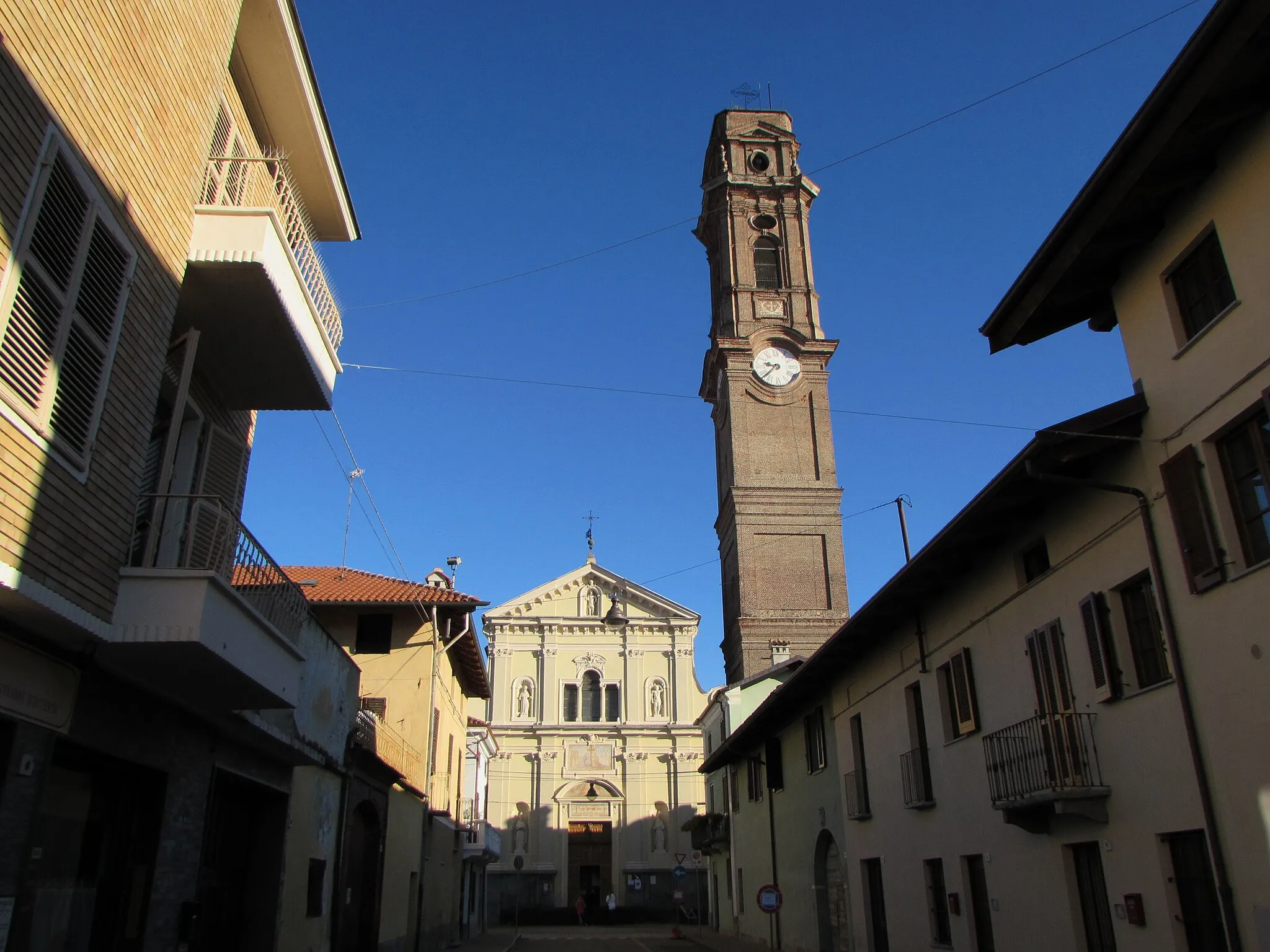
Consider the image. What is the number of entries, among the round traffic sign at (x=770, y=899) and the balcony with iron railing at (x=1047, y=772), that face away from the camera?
0

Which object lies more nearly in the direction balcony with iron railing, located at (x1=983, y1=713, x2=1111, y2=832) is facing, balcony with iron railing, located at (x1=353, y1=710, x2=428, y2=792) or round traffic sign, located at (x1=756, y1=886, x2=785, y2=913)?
the balcony with iron railing

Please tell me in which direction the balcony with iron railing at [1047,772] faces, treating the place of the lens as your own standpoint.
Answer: facing the viewer and to the left of the viewer

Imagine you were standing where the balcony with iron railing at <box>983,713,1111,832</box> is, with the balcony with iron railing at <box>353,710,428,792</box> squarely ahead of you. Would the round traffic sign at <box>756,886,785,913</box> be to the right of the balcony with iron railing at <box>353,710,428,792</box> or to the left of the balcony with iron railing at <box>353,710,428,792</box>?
right

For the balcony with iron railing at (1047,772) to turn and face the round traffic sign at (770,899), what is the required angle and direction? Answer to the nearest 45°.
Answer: approximately 90° to its right

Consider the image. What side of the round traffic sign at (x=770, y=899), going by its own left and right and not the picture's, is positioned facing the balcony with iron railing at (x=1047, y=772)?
front

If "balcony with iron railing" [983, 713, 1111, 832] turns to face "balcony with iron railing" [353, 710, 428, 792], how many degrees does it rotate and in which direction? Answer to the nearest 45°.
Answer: approximately 90° to its right

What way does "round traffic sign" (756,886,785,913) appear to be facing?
toward the camera

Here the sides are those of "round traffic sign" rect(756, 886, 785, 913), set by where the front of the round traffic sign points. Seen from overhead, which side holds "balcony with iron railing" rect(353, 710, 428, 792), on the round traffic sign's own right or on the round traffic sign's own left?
on the round traffic sign's own right
